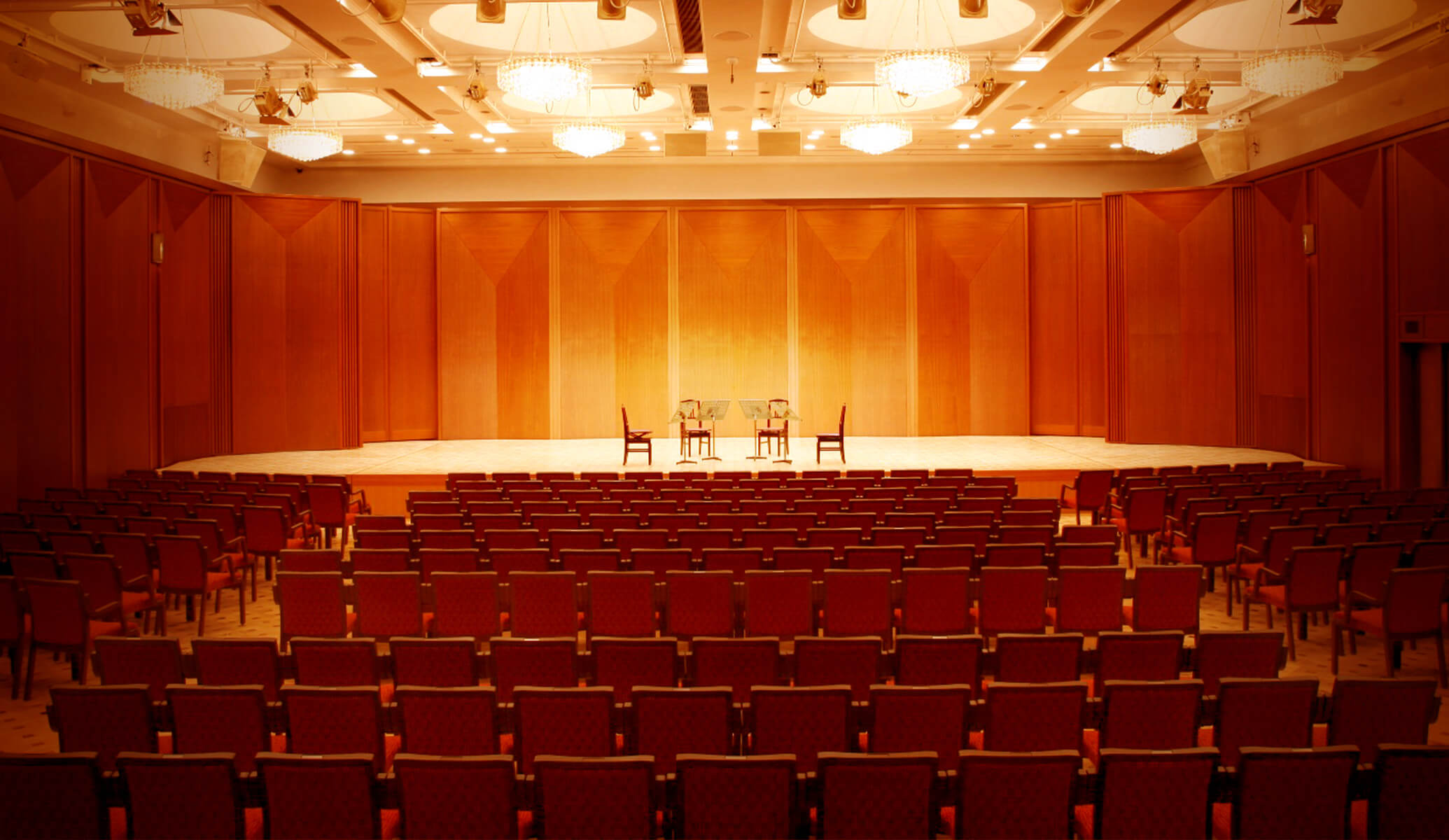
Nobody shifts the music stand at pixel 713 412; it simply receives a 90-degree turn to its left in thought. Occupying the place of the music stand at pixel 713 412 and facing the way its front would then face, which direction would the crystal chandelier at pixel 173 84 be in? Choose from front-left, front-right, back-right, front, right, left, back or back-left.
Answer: front

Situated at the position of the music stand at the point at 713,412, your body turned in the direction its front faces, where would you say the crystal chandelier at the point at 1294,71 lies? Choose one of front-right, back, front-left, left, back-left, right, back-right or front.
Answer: back

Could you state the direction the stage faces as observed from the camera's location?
facing the viewer

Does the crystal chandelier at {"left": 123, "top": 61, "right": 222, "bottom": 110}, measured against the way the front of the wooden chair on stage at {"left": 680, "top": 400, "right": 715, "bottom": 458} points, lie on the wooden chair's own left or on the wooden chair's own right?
on the wooden chair's own right

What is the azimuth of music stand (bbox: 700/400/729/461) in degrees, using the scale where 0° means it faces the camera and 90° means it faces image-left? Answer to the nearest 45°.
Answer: approximately 135°

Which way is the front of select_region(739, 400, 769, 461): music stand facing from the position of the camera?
facing away from the viewer and to the right of the viewer

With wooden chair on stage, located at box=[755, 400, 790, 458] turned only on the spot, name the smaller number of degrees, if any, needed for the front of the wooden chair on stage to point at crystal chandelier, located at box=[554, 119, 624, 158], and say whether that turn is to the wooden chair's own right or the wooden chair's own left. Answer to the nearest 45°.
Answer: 0° — it already faces it

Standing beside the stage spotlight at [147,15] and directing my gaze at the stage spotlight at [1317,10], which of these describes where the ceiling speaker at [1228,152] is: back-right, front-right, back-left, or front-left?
front-left

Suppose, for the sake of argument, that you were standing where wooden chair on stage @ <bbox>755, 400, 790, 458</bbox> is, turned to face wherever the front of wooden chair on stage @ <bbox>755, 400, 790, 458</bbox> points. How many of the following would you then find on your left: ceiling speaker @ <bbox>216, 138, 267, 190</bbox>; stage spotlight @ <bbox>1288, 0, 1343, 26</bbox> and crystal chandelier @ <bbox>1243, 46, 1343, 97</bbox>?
2

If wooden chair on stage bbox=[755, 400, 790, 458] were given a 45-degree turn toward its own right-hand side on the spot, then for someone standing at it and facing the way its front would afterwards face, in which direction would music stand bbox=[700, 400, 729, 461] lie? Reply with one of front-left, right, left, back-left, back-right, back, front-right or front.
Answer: front

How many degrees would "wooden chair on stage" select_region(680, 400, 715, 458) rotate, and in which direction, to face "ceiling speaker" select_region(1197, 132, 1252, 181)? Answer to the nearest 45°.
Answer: approximately 45° to its left

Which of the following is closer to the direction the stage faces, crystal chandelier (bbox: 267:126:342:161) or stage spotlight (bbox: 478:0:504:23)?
the stage spotlight

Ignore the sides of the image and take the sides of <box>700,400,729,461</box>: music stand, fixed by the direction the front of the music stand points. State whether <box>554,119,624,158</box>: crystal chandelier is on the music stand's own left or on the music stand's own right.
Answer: on the music stand's own left

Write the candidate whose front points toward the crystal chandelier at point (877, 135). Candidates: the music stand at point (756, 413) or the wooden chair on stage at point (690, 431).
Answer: the wooden chair on stage

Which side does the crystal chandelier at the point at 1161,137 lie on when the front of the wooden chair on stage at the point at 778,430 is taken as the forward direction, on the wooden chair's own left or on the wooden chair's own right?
on the wooden chair's own left

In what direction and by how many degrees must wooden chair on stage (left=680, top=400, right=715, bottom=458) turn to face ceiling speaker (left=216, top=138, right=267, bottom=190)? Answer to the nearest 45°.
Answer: approximately 135° to its right
